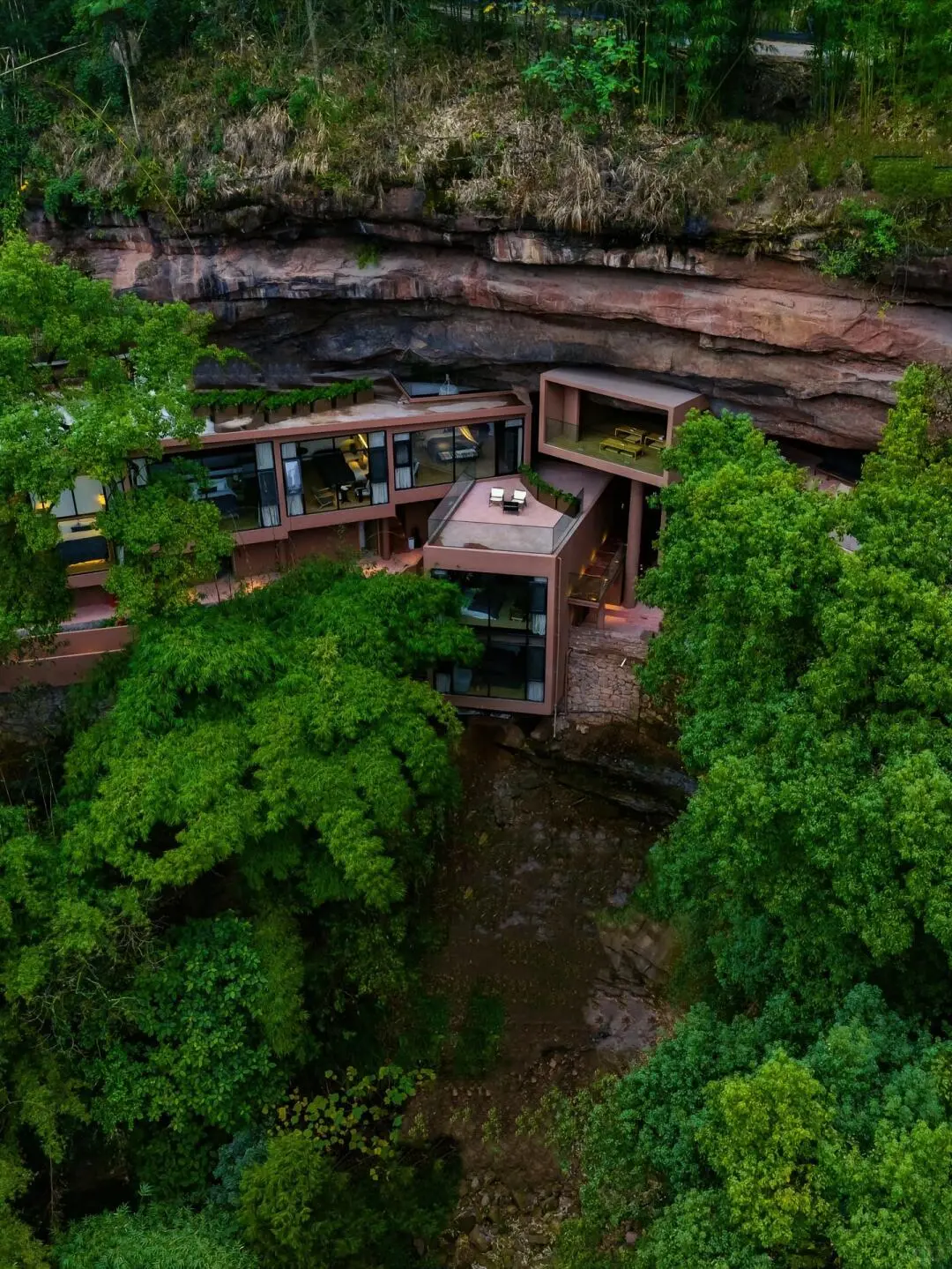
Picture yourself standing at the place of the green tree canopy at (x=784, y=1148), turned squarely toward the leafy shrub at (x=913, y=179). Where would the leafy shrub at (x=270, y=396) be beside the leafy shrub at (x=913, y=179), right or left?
left

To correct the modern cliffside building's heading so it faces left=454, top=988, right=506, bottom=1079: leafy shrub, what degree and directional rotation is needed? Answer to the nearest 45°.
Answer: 0° — it already faces it

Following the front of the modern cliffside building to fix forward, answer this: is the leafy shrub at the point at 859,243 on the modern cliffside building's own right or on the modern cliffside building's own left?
on the modern cliffside building's own left

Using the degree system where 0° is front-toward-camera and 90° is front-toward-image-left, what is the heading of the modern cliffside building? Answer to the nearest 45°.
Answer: approximately 0°

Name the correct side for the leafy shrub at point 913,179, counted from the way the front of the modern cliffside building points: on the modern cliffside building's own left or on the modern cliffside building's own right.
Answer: on the modern cliffside building's own left

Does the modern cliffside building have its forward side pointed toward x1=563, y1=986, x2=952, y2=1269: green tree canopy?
yes
